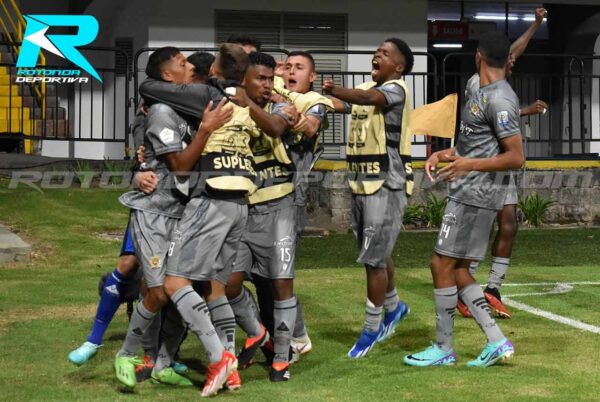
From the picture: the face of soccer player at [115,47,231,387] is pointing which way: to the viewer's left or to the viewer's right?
to the viewer's right

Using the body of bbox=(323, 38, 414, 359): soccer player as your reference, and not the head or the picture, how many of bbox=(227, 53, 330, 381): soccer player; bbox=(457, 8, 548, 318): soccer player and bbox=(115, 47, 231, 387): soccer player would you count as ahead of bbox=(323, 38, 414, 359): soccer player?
2

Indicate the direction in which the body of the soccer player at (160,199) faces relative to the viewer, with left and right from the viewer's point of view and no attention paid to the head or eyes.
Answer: facing to the right of the viewer
